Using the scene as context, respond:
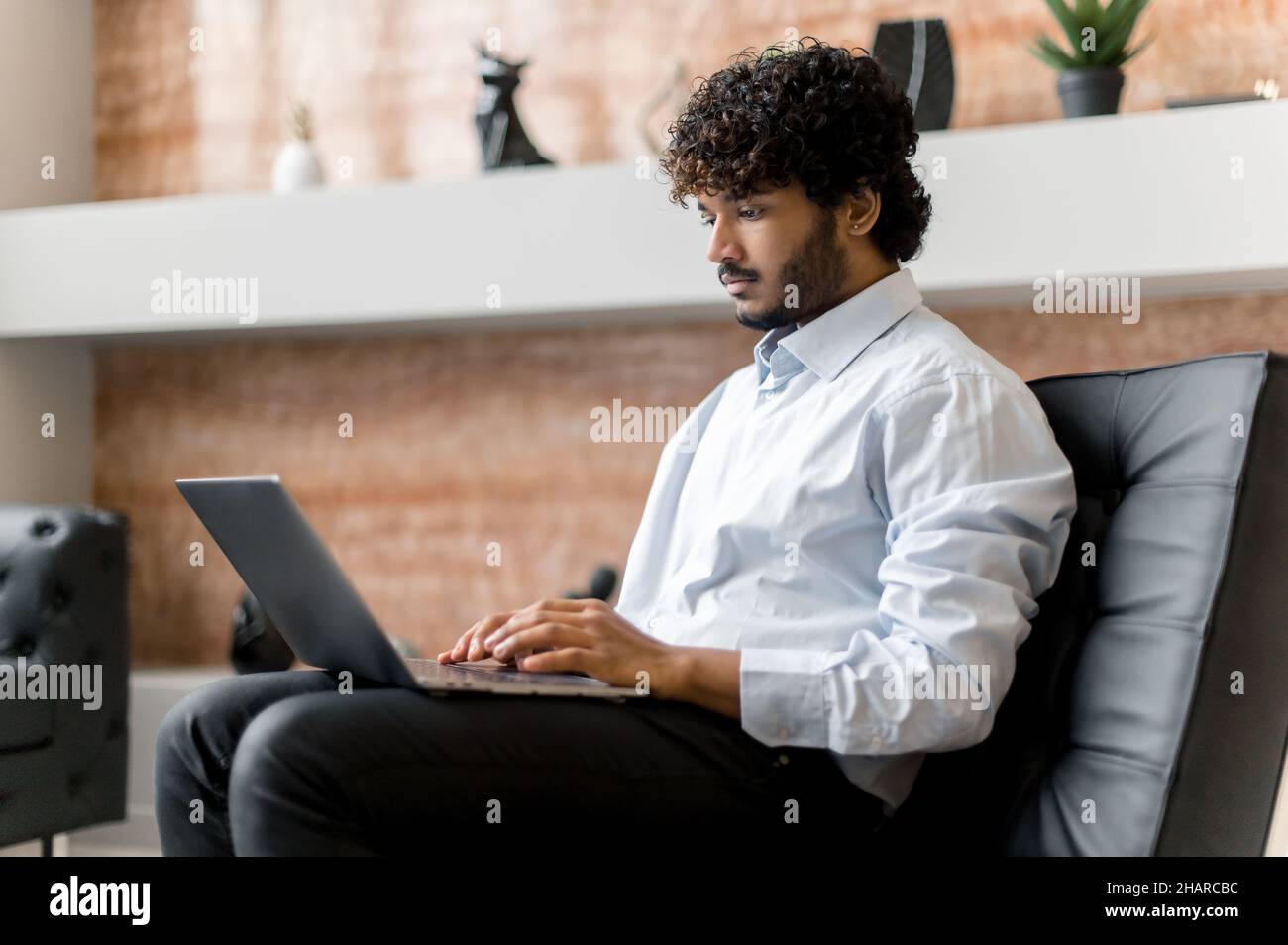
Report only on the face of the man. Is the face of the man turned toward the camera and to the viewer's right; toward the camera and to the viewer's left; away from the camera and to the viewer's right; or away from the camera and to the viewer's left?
toward the camera and to the viewer's left

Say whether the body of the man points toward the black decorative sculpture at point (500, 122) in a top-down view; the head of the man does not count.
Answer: no

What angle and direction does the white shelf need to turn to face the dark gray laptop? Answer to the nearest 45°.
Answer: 0° — it already faces it

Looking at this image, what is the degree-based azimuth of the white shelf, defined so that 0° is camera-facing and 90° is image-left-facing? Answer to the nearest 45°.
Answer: approximately 0°

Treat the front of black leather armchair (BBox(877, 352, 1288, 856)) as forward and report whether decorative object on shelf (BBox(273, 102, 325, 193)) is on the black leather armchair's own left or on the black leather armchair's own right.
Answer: on the black leather armchair's own right

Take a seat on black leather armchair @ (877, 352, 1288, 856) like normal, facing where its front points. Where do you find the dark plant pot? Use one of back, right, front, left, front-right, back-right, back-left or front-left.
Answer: back-right

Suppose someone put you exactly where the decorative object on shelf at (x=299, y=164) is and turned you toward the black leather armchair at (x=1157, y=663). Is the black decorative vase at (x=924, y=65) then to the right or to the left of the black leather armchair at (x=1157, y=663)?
left

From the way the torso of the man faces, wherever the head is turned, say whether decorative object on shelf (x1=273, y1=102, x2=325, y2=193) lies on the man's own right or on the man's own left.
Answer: on the man's own right

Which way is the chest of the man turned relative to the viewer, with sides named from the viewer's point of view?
facing the viewer and to the left of the viewer

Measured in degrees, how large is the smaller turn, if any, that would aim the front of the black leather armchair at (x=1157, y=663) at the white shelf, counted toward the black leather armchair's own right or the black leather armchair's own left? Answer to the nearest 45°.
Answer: approximately 90° to the black leather armchair's own right

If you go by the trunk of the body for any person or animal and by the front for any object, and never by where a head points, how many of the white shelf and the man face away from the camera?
0

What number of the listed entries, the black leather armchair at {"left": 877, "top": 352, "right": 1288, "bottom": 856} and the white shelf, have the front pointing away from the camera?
0
